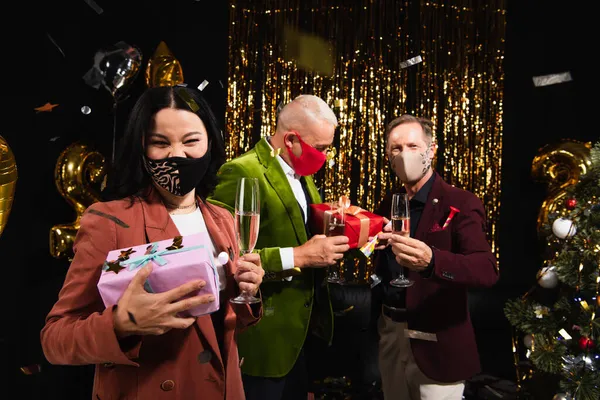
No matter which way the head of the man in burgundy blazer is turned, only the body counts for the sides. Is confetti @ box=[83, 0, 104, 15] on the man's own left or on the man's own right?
on the man's own right

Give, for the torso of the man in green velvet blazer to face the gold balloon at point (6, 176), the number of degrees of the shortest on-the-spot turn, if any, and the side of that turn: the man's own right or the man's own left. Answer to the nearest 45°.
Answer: approximately 135° to the man's own right

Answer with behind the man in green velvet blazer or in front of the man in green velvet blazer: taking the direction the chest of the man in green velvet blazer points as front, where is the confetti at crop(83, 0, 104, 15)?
behind

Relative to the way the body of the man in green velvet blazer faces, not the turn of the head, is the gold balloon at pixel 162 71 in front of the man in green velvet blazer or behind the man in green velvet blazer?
behind

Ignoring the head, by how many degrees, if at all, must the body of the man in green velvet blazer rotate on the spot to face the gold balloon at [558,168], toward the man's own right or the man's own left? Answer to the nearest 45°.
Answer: approximately 90° to the man's own left

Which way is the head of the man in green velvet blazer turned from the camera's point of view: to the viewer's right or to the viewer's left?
to the viewer's right

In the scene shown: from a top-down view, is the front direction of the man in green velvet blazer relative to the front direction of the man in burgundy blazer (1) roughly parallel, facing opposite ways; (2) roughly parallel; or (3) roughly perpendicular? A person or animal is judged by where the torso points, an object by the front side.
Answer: roughly perpendicular

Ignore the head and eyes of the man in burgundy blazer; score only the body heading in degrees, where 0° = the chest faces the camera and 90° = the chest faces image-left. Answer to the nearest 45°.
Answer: approximately 45°

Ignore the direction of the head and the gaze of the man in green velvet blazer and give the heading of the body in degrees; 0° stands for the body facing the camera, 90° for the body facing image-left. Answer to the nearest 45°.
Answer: approximately 315°
